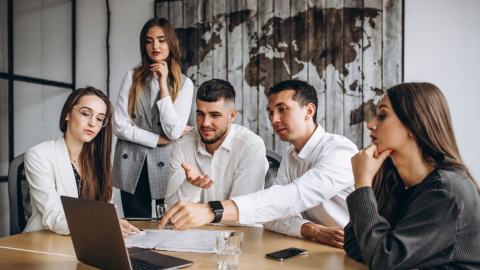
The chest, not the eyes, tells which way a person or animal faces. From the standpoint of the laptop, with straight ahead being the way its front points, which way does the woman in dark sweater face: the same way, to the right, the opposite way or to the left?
to the left

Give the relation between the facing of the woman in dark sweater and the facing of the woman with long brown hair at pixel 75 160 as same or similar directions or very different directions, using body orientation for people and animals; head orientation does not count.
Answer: very different directions

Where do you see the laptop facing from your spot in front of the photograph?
facing away from the viewer and to the right of the viewer

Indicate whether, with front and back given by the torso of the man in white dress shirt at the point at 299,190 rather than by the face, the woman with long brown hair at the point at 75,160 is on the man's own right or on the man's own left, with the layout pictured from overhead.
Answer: on the man's own right

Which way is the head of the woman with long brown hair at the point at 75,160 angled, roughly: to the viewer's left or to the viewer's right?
to the viewer's right

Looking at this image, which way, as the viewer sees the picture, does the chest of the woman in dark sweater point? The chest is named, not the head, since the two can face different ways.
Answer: to the viewer's left
